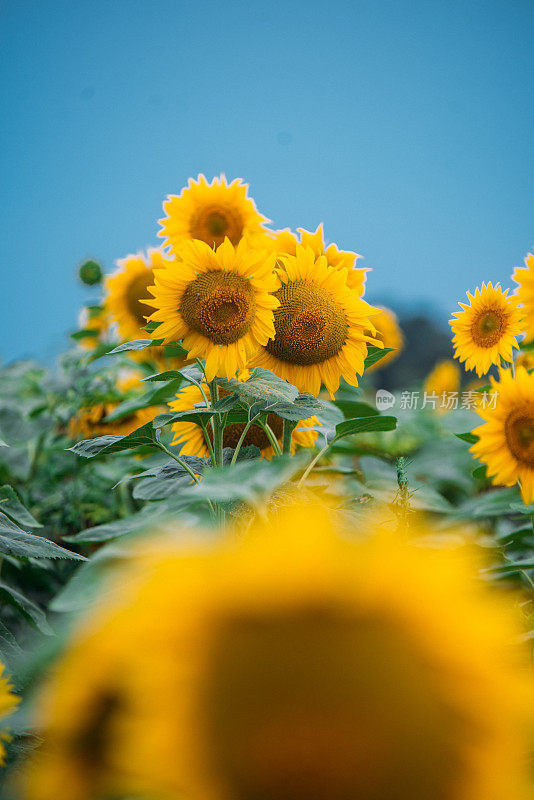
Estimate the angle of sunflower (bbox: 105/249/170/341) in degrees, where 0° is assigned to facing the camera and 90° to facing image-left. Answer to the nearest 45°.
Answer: approximately 0°

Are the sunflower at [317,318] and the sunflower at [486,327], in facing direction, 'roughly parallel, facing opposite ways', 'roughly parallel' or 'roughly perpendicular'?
roughly parallel

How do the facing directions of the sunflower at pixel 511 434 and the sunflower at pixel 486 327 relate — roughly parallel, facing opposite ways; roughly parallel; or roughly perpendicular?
roughly parallel

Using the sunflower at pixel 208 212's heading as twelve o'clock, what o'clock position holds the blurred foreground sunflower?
The blurred foreground sunflower is roughly at 12 o'clock from the sunflower.

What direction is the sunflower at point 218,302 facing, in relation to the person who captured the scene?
facing the viewer

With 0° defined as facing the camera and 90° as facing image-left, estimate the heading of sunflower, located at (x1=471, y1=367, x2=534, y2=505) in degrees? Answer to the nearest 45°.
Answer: approximately 0°

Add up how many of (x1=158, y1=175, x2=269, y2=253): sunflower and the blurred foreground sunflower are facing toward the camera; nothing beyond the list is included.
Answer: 2

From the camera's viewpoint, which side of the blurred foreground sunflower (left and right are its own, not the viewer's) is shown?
front

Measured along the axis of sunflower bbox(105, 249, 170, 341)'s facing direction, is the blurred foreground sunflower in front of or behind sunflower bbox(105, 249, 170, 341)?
in front

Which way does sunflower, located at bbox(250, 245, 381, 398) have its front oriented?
toward the camera

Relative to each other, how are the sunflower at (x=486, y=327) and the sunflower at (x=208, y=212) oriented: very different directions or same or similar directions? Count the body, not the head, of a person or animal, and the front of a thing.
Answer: same or similar directions

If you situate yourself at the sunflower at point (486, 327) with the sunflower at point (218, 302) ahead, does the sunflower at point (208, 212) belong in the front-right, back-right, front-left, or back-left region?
front-right
